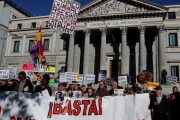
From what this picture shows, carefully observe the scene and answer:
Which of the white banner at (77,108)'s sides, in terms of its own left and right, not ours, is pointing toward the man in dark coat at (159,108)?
left

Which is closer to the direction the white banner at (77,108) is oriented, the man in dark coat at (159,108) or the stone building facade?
the man in dark coat

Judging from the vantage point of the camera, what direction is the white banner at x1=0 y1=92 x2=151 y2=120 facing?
facing the viewer

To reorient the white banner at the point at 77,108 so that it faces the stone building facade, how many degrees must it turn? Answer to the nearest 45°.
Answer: approximately 180°
